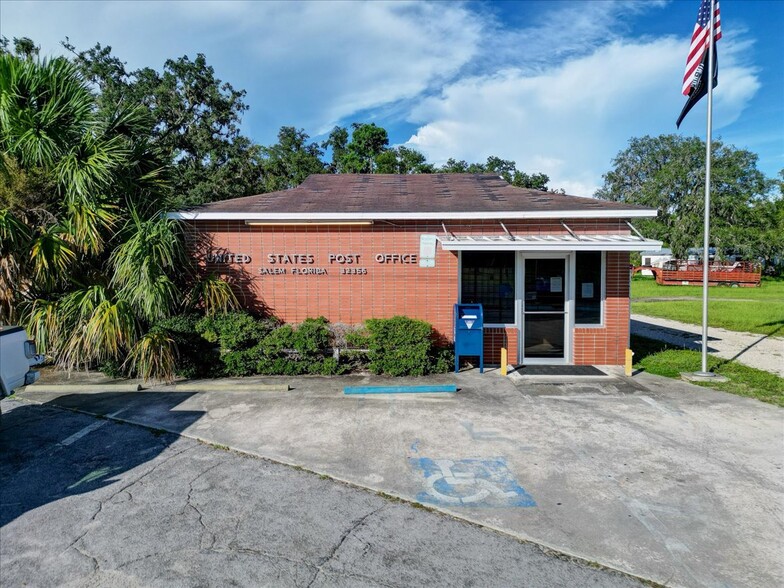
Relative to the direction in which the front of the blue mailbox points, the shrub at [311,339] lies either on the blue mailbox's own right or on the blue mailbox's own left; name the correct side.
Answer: on the blue mailbox's own right

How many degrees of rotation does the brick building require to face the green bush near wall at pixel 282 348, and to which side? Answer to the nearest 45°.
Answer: approximately 90° to its right

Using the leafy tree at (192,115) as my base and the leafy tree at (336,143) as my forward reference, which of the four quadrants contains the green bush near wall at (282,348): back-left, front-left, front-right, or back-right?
back-right

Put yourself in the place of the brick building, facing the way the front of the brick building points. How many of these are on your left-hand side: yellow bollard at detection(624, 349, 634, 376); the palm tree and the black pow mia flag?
2

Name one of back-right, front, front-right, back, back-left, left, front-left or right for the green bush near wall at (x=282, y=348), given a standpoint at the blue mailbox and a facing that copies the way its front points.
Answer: right

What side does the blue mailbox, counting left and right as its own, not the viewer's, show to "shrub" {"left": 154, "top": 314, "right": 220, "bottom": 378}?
right

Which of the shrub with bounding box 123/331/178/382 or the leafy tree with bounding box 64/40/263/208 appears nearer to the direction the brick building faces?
the shrub

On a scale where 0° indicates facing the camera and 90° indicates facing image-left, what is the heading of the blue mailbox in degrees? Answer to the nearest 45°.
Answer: approximately 0°

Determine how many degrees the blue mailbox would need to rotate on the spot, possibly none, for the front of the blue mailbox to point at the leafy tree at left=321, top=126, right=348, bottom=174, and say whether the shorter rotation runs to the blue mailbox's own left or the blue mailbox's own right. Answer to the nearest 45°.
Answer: approximately 180°

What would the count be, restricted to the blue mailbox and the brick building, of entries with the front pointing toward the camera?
2

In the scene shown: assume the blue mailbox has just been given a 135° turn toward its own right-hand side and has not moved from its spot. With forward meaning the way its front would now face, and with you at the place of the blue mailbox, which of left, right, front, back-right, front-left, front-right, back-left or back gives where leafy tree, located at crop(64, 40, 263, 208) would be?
front

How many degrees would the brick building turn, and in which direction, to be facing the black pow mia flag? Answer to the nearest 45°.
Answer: approximately 90° to its left

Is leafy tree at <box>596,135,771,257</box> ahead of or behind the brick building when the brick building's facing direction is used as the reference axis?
behind

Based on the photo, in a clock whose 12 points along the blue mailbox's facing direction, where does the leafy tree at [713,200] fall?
The leafy tree is roughly at 7 o'clock from the blue mailbox.

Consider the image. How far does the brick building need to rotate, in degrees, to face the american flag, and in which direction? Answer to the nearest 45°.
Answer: approximately 90° to its left
